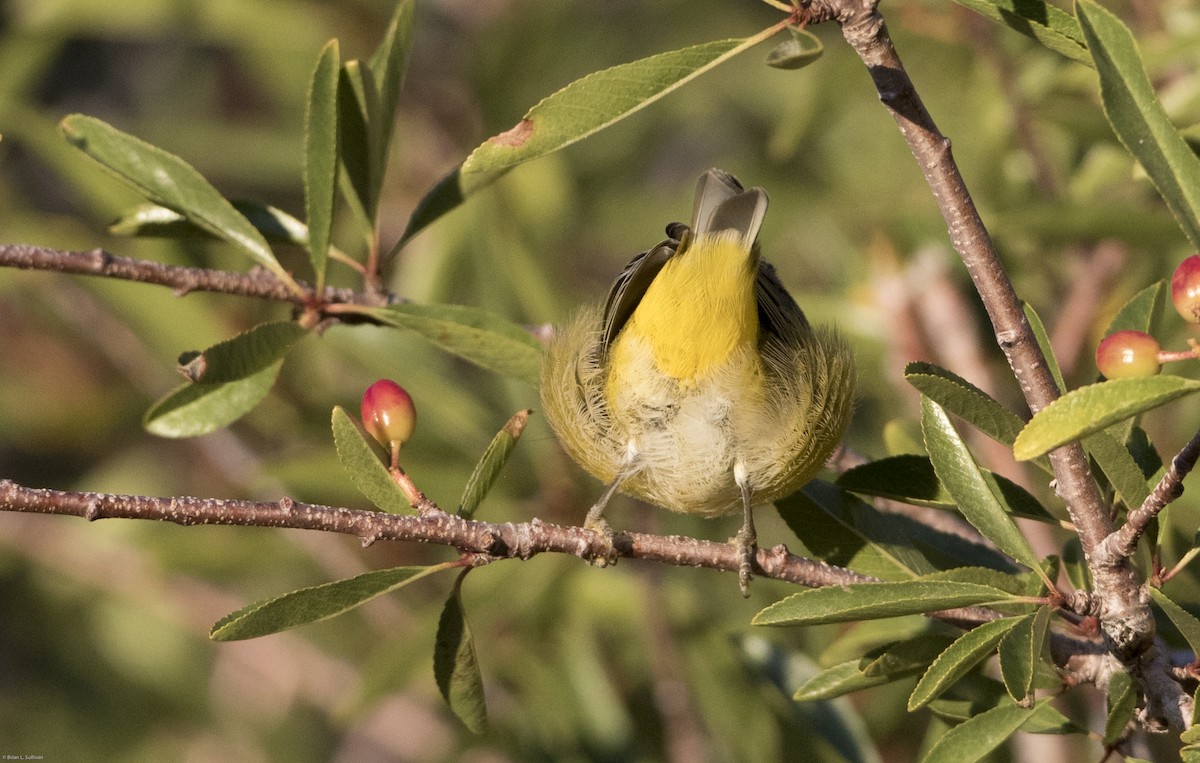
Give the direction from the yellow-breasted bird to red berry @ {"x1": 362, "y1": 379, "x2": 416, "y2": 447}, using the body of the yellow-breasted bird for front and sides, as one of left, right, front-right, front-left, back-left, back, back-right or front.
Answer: back-left

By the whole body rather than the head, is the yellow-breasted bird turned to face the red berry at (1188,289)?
no

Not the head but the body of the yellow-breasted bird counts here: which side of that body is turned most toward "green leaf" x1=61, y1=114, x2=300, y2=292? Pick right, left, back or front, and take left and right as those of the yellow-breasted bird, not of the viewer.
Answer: left

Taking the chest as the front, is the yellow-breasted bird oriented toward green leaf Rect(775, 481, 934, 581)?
no

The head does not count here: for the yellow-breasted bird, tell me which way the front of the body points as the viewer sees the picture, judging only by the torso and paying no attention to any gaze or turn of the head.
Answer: away from the camera

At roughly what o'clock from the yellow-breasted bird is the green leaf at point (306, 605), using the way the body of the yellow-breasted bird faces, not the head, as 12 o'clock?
The green leaf is roughly at 9 o'clock from the yellow-breasted bird.

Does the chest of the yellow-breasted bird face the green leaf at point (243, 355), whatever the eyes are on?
no
